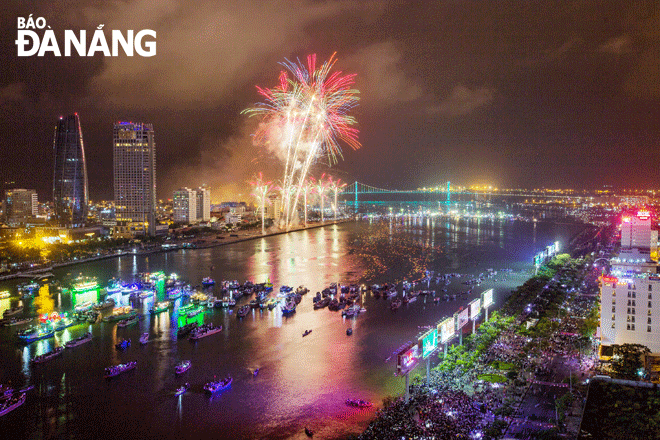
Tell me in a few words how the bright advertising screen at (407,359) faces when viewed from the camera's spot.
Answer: facing the viewer and to the left of the viewer

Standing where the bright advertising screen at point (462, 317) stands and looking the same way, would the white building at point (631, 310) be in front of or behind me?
behind

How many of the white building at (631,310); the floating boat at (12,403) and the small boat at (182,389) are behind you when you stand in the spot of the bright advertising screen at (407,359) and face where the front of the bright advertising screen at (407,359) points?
1

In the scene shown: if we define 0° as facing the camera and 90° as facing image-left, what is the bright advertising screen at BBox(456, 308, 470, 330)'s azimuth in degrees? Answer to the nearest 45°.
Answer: approximately 45°

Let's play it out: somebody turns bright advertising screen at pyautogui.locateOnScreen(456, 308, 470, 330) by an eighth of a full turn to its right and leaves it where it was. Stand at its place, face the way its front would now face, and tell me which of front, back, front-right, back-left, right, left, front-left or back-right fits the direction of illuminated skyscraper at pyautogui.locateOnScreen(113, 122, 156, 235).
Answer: front-right

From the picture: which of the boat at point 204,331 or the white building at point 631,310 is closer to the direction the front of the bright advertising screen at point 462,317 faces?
the boat

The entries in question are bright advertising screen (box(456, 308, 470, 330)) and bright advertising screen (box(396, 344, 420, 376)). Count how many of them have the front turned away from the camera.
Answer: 0

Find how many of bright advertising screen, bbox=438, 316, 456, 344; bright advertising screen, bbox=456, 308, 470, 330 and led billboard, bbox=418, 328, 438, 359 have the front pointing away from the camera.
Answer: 0
